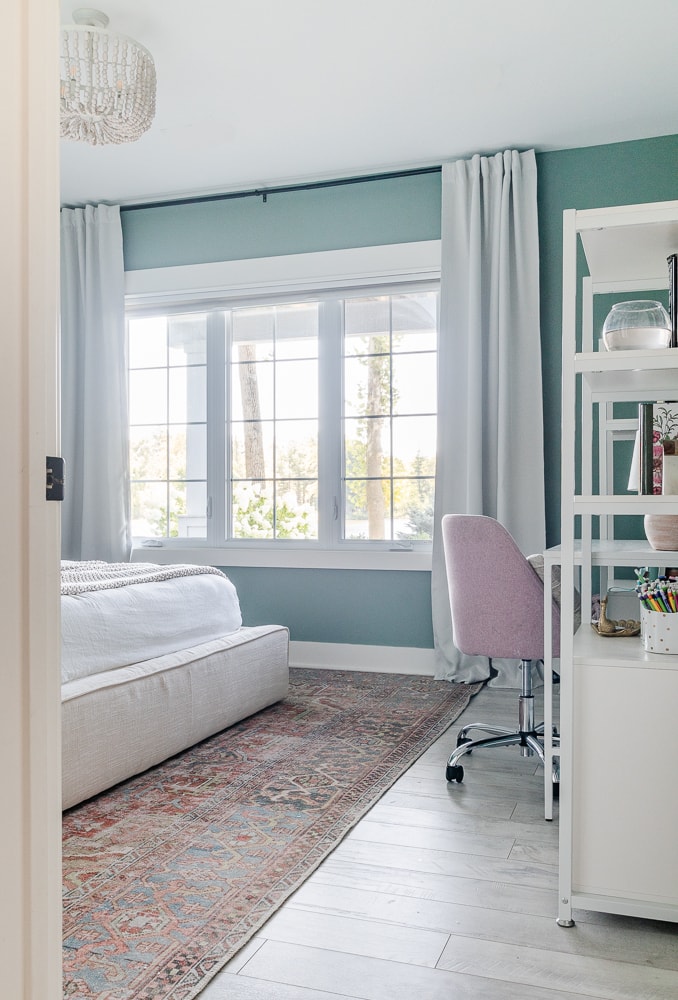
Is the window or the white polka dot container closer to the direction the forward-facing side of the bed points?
the white polka dot container

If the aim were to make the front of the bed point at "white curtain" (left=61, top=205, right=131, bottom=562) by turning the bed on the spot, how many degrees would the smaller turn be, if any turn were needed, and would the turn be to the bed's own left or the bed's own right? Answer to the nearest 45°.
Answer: approximately 135° to the bed's own left

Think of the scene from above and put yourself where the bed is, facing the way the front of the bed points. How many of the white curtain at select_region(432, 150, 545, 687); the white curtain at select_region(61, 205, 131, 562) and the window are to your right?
0

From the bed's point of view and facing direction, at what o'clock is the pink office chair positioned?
The pink office chair is roughly at 11 o'clock from the bed.

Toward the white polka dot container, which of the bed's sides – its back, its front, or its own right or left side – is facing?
front

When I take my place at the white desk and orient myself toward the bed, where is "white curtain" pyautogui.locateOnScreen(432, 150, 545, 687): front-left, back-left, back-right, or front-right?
front-right

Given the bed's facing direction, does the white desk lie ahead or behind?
ahead
